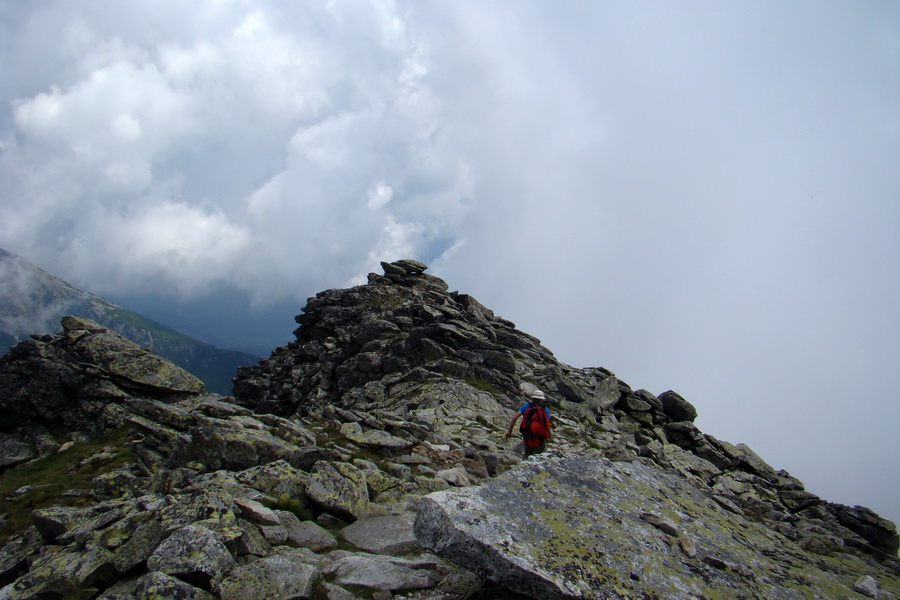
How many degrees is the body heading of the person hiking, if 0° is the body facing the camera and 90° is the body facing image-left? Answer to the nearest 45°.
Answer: approximately 180°
